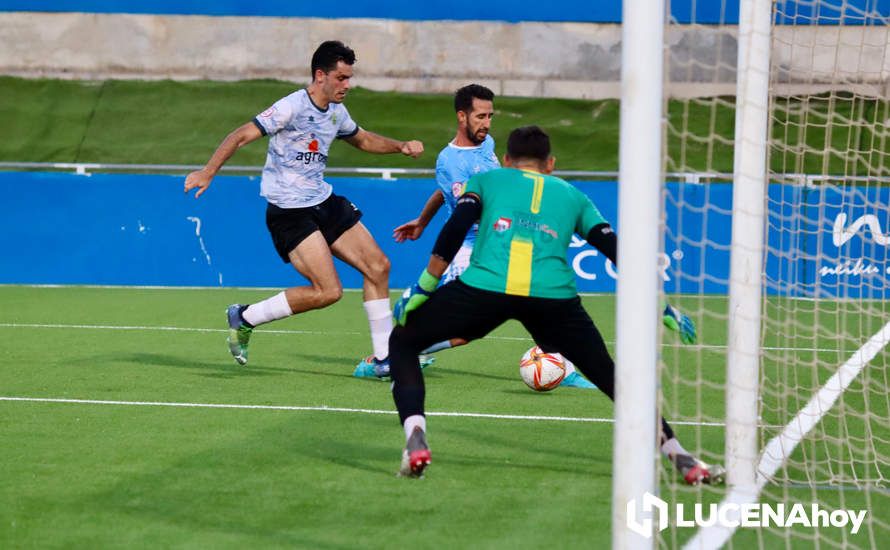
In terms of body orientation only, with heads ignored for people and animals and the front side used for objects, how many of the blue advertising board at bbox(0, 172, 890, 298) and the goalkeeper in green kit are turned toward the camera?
1

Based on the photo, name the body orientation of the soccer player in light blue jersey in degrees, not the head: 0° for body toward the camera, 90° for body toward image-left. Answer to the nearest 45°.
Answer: approximately 315°

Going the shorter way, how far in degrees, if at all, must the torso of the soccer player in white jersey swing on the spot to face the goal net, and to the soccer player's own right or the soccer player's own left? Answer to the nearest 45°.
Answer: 0° — they already face it

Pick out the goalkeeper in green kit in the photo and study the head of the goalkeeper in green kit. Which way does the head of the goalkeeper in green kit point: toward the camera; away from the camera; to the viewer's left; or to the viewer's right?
away from the camera

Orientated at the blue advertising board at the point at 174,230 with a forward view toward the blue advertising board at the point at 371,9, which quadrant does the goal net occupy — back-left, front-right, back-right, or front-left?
back-right

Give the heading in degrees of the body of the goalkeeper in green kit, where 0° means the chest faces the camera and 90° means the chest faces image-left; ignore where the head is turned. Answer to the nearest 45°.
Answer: approximately 180°

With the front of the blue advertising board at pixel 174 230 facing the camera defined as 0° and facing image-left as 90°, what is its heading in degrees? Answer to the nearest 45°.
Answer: approximately 0°

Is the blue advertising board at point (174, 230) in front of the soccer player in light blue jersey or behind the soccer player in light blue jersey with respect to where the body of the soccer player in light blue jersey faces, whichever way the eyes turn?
behind
